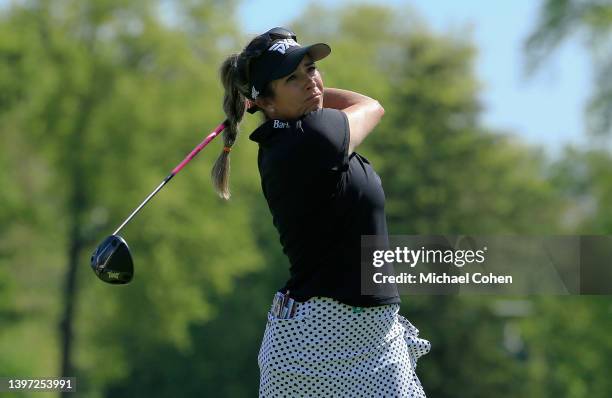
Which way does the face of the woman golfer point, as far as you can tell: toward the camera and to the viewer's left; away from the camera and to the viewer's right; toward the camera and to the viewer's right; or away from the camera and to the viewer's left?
toward the camera and to the viewer's right

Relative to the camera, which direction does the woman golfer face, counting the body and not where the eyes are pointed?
to the viewer's right

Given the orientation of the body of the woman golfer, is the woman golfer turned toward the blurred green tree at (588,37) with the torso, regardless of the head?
no
